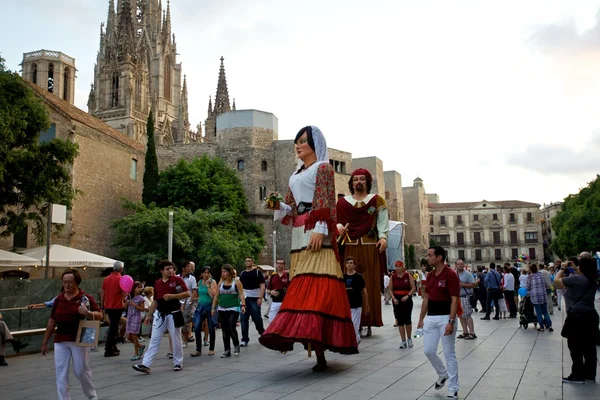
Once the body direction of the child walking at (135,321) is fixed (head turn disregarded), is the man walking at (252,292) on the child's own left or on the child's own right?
on the child's own left

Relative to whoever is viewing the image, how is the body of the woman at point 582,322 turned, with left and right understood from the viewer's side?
facing away from the viewer and to the left of the viewer

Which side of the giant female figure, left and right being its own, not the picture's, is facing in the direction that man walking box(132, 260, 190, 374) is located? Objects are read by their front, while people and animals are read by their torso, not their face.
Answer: right

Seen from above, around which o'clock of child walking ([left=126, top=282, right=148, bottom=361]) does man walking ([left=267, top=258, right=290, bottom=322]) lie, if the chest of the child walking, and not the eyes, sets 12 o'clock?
The man walking is roughly at 7 o'clock from the child walking.

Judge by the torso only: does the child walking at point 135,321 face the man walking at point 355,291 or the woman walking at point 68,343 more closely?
the woman walking

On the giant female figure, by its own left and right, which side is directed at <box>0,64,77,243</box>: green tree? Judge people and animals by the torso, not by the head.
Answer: right

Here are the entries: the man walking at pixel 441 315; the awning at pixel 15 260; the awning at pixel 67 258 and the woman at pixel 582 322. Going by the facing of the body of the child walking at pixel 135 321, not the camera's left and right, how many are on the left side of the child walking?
2

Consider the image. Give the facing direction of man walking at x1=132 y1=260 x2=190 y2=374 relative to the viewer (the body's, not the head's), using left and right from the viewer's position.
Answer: facing the viewer and to the left of the viewer

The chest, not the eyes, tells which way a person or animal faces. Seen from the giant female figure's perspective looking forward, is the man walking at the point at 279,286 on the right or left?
on its right

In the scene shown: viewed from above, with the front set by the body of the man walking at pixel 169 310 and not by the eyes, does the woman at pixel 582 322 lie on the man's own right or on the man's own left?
on the man's own left

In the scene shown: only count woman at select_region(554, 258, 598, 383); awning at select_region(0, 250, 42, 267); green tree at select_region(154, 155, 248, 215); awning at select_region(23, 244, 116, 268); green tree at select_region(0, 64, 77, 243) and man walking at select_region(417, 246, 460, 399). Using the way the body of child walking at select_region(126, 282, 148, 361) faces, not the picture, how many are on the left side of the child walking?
2

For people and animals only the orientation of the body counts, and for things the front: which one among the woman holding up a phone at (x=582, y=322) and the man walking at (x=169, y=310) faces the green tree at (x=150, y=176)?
the woman holding up a phone

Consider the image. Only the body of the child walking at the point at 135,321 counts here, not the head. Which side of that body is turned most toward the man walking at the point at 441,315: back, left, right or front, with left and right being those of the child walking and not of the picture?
left

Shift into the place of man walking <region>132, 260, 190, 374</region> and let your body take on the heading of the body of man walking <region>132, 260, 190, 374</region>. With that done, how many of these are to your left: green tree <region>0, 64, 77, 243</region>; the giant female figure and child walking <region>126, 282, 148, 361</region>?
1

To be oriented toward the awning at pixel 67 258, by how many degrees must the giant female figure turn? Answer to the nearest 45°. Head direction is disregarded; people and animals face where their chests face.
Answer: approximately 90° to its right

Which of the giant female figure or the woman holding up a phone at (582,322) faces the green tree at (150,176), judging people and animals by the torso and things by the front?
the woman holding up a phone
